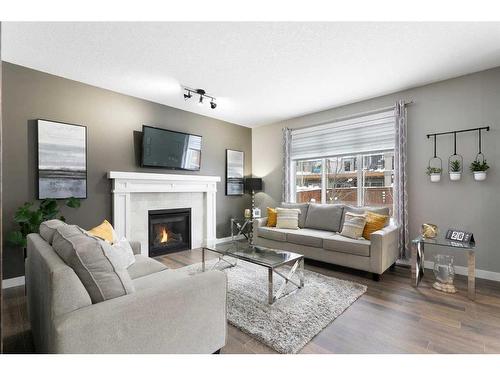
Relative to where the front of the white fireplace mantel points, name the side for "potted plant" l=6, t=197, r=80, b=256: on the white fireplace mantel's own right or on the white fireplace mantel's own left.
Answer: on the white fireplace mantel's own right

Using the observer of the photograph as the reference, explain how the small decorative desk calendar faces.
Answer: facing the viewer and to the left of the viewer

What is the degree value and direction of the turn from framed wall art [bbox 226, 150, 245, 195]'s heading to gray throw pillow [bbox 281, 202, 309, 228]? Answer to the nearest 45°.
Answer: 0° — it already faces it

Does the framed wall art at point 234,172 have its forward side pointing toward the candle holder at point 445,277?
yes

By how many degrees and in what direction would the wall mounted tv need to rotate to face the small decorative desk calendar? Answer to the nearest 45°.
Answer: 0° — it already faces it

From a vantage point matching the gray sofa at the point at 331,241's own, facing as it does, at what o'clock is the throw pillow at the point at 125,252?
The throw pillow is roughly at 12 o'clock from the gray sofa.

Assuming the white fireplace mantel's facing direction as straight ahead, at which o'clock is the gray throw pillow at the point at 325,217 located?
The gray throw pillow is roughly at 11 o'clock from the white fireplace mantel.

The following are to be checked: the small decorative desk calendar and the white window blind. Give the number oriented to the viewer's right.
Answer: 0

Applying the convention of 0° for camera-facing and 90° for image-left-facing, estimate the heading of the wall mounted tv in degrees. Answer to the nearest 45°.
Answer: approximately 315°

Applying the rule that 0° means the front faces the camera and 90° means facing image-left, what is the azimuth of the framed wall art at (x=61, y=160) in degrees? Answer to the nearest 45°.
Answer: approximately 315°

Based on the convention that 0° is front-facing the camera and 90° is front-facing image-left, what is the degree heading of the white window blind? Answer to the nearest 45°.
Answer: approximately 45°

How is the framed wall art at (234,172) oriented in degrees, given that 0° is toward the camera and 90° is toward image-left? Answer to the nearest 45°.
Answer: approximately 315°

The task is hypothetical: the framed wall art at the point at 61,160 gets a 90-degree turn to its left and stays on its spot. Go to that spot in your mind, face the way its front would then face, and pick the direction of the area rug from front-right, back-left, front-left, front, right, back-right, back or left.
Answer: right

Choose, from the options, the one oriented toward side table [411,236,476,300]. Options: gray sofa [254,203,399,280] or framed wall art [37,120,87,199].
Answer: the framed wall art

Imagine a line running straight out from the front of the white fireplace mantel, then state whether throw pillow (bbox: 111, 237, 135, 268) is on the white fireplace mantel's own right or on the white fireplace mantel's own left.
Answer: on the white fireplace mantel's own right

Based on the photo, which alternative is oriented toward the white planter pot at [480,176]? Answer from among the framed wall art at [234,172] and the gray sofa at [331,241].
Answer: the framed wall art
